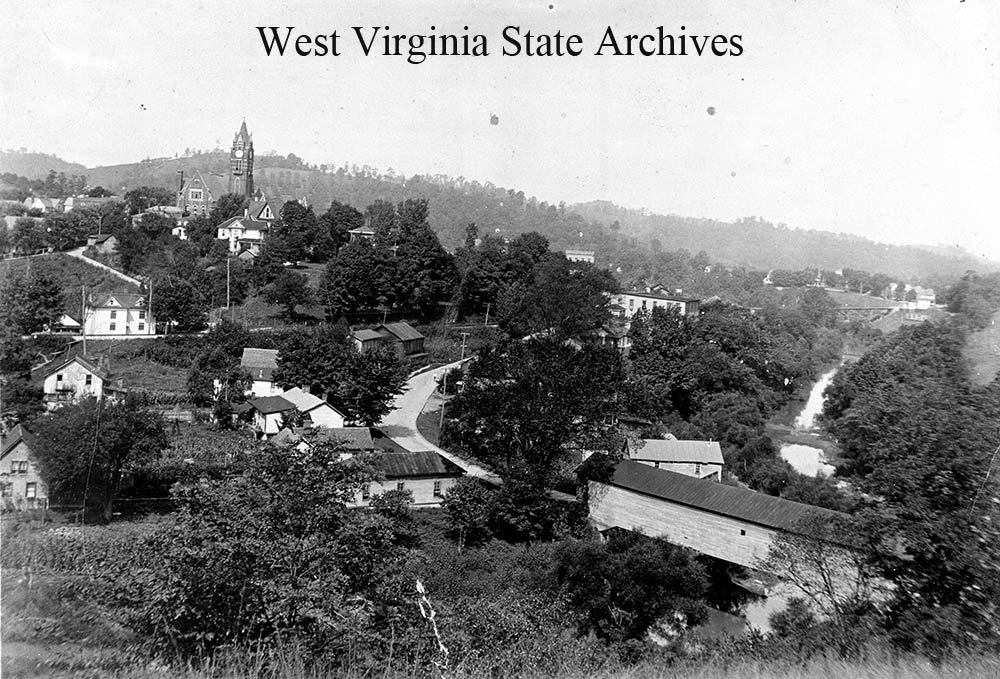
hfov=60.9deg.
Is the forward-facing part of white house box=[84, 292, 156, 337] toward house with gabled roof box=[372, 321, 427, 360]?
no

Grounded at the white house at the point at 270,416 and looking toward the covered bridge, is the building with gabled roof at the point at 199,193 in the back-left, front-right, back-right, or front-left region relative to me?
back-left

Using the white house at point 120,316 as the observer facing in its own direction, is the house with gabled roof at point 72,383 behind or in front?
in front

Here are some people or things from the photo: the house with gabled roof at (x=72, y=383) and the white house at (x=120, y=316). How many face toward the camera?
2

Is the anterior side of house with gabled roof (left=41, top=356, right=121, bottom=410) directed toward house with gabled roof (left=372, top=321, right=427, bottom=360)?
no

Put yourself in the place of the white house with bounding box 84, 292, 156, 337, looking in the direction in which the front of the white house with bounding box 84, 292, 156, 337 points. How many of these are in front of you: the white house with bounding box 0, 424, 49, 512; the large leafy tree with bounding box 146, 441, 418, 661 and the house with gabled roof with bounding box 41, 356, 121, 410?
3

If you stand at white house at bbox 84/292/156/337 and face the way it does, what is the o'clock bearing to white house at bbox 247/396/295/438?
white house at bbox 247/396/295/438 is roughly at 11 o'clock from white house at bbox 84/292/156/337.

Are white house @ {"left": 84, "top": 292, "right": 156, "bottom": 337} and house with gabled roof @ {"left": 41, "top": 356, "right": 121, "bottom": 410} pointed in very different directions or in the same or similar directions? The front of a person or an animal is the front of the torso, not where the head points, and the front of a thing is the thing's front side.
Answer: same or similar directions

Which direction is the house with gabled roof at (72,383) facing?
toward the camera

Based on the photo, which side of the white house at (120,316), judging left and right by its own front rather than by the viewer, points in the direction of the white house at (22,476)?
front

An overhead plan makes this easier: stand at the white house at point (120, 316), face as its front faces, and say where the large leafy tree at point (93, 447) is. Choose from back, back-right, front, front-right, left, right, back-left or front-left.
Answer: front

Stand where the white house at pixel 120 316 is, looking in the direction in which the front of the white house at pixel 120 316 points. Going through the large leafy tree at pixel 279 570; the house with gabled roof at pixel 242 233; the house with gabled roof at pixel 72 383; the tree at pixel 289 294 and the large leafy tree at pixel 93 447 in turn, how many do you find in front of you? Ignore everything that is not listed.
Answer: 3

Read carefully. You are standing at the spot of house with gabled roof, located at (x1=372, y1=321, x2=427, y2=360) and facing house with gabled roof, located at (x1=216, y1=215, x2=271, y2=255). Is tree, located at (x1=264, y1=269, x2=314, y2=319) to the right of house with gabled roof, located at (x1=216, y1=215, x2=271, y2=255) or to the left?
left

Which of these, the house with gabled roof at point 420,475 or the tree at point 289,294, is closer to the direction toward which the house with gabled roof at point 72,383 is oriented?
the house with gabled roof

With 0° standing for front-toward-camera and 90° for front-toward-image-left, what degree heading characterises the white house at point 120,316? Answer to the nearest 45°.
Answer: approximately 0°

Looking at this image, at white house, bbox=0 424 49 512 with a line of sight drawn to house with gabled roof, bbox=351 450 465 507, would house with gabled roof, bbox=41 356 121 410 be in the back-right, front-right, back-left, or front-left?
front-left
